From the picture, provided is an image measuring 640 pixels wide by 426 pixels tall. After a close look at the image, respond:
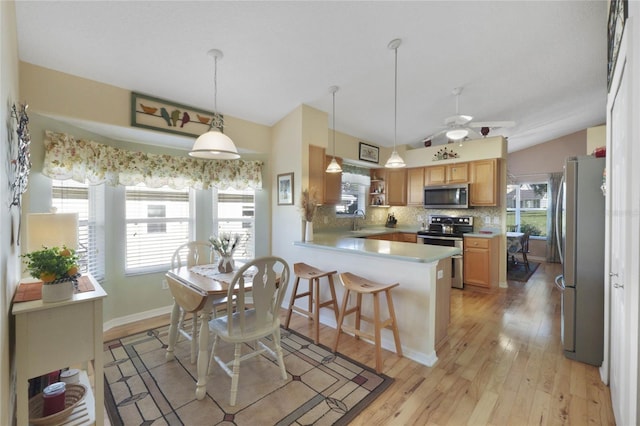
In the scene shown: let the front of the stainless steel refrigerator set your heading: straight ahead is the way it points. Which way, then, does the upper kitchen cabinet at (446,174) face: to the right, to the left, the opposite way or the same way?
to the left

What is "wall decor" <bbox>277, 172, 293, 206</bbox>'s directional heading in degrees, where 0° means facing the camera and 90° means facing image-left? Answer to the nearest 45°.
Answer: approximately 45°

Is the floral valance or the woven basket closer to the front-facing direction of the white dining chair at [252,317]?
the floral valance

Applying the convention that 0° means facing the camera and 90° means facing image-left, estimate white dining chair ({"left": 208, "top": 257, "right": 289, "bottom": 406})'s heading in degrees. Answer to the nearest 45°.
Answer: approximately 135°

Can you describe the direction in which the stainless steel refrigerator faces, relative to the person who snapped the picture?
facing to the left of the viewer

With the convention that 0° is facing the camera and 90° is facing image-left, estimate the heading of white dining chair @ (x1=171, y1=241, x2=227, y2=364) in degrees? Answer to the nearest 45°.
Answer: approximately 315°
